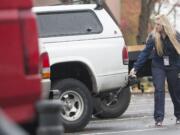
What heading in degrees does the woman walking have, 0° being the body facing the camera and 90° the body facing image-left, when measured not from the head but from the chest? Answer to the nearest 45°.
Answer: approximately 0°

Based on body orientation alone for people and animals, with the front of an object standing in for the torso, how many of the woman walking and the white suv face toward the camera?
1

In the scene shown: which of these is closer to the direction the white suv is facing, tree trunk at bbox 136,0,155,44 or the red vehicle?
the tree trunk

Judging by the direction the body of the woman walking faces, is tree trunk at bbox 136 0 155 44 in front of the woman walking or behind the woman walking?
behind

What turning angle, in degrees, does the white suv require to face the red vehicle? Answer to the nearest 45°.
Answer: approximately 135° to its left
